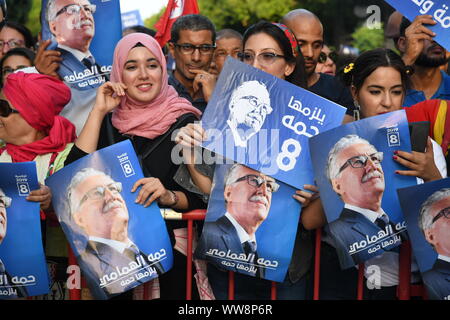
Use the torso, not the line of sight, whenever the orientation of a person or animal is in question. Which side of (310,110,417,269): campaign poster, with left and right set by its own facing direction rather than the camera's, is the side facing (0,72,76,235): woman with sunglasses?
right

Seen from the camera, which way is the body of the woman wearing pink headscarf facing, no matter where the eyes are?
toward the camera

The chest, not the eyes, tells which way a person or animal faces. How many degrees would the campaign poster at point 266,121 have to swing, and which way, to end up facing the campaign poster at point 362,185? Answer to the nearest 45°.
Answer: approximately 90° to its left

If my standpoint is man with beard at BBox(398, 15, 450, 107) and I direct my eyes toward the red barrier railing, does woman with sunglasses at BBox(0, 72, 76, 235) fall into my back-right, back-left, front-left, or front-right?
front-right

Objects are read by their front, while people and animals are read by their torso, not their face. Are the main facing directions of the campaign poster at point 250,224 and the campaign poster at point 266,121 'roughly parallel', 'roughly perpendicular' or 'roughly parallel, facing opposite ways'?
roughly parallel

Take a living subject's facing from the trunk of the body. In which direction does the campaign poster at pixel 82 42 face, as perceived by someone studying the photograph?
facing the viewer

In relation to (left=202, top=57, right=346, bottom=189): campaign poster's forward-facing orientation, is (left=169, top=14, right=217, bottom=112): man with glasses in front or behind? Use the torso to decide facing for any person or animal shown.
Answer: behind

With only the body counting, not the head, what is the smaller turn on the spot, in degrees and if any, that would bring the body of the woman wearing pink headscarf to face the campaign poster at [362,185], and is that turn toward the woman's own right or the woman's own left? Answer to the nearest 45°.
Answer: approximately 45° to the woman's own left

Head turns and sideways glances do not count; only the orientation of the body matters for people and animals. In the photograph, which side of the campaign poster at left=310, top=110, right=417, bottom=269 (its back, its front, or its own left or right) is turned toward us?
front

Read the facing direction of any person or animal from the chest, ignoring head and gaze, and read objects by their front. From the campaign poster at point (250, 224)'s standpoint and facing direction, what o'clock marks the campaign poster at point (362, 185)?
the campaign poster at point (362, 185) is roughly at 9 o'clock from the campaign poster at point (250, 224).

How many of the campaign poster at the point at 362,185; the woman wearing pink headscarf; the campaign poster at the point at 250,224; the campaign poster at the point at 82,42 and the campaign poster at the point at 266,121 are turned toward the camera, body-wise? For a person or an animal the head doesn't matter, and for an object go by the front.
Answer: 5

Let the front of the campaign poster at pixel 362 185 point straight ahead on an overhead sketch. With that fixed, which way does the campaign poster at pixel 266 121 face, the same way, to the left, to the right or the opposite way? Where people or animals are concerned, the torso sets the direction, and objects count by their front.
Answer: the same way

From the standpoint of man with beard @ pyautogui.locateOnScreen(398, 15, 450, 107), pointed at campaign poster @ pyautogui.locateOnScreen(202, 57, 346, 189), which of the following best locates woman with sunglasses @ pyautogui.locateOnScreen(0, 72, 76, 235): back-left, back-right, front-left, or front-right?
front-right

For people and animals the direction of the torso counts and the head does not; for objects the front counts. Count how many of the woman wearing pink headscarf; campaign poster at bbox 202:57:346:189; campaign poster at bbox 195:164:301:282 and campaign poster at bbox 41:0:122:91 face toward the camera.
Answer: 4

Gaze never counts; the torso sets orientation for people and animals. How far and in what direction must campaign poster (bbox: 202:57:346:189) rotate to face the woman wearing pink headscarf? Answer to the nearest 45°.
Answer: approximately 135° to its right

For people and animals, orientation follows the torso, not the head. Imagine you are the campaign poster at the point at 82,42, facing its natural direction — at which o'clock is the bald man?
The bald man is roughly at 9 o'clock from the campaign poster.

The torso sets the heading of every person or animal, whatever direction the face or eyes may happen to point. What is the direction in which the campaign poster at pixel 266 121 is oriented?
toward the camera
